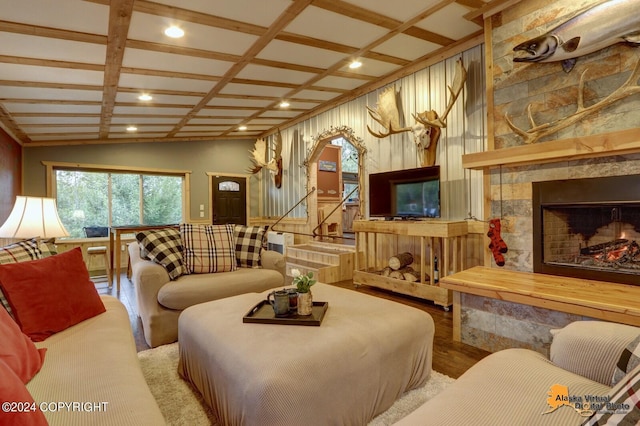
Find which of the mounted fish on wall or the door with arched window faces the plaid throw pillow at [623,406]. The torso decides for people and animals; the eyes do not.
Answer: the door with arched window

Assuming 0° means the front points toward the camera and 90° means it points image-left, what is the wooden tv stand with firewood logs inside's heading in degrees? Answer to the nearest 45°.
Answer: approximately 45°

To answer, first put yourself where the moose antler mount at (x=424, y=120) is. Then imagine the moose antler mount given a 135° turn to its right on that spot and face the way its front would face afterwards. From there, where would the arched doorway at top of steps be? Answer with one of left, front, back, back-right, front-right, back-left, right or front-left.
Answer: front-left

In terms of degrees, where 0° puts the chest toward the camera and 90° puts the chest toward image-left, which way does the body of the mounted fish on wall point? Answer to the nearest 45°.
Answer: approximately 90°

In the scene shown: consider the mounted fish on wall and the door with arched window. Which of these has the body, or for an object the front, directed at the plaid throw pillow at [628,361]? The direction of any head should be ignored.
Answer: the door with arched window

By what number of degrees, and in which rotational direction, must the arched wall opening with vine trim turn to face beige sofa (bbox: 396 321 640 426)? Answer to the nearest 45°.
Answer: approximately 45° to its left

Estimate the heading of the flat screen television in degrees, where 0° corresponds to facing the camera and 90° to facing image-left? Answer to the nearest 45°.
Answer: approximately 45°

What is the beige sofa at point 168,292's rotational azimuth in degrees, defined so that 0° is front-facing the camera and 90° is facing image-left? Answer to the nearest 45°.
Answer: approximately 315°
